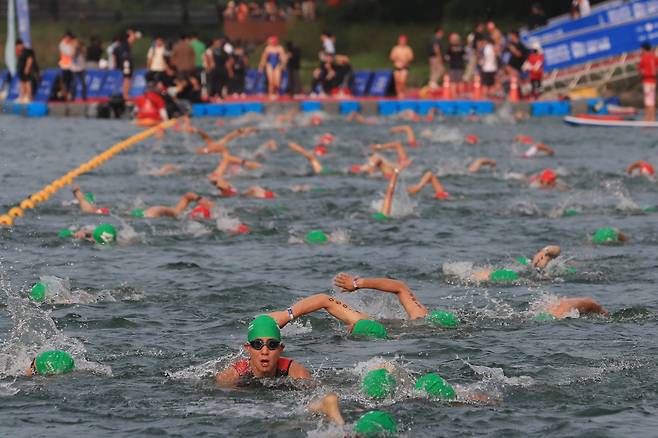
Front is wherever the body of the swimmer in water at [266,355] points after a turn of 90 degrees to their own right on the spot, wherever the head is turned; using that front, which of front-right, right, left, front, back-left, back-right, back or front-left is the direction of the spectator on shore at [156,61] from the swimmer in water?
right

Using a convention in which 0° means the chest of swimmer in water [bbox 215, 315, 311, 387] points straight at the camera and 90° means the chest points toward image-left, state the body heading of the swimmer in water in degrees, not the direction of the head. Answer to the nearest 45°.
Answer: approximately 0°

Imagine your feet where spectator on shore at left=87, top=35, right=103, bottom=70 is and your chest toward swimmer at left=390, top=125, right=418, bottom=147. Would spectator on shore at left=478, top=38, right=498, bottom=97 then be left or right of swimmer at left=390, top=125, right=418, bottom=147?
left

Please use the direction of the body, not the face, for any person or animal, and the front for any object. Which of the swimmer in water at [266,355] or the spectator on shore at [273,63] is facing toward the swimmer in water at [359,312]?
the spectator on shore

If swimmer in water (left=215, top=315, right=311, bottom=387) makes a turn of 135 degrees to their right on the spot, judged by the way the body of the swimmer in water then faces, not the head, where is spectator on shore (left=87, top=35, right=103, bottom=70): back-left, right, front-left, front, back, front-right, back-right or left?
front-right

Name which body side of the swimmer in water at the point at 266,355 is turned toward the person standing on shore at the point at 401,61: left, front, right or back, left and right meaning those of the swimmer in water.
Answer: back

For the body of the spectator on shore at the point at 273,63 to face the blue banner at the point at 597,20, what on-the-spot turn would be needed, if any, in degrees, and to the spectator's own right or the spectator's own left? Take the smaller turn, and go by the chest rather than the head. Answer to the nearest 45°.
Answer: approximately 90° to the spectator's own left

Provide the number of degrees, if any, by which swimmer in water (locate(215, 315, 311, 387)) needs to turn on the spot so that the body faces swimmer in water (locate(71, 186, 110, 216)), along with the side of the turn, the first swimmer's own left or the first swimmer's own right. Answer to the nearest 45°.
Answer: approximately 180°

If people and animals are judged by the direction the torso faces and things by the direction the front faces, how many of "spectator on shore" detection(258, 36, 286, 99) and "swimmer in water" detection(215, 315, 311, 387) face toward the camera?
2

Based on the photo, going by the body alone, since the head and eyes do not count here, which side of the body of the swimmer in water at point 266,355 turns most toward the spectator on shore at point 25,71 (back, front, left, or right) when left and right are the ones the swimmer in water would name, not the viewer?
back
